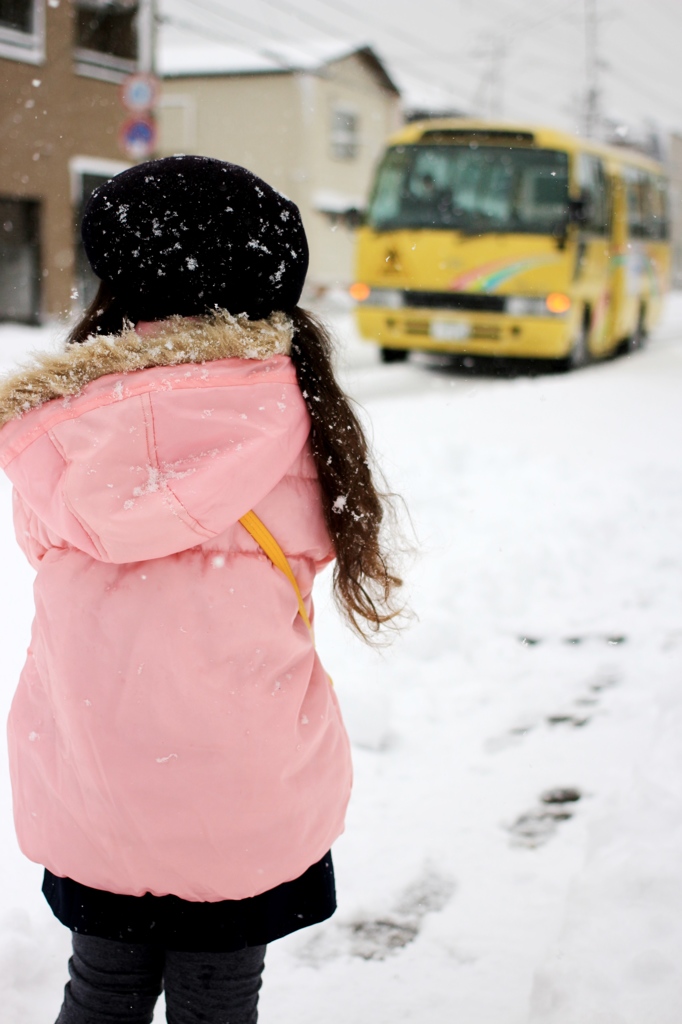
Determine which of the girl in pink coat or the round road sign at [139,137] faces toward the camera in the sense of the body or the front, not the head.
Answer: the round road sign

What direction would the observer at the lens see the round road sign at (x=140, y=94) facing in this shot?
facing the viewer

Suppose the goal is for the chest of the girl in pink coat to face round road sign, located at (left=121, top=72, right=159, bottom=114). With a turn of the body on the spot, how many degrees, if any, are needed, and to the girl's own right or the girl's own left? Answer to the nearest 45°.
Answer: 0° — they already face it

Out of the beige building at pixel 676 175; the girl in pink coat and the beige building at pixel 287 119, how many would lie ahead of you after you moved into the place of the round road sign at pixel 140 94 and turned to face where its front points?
1

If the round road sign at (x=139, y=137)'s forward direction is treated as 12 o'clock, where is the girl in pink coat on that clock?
The girl in pink coat is roughly at 12 o'clock from the round road sign.

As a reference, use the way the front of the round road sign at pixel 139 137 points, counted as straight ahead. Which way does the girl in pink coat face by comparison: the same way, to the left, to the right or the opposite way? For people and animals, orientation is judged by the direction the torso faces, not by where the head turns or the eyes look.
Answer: the opposite way

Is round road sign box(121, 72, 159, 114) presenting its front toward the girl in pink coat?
yes

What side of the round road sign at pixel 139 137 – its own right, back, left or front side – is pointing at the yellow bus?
left

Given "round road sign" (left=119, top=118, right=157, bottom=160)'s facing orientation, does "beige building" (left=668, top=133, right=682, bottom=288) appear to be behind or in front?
behind

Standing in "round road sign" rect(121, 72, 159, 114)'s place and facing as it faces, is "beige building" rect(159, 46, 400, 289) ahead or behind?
behind

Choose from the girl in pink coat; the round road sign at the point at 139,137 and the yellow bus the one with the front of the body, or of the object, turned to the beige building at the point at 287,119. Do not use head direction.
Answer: the girl in pink coat

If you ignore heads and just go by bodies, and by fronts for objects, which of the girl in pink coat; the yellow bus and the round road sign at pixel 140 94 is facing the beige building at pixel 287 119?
the girl in pink coat

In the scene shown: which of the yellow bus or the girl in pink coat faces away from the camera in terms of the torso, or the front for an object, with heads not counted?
the girl in pink coat

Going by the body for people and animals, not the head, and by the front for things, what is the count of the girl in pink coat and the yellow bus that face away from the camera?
1

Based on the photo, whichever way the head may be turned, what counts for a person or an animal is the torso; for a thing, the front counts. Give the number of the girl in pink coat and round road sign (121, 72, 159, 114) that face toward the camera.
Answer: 1

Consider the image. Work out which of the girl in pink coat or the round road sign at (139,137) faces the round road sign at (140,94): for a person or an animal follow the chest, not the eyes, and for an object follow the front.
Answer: the girl in pink coat

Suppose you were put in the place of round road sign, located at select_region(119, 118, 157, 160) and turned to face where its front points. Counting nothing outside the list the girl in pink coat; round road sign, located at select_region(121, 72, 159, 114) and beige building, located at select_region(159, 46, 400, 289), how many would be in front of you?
1

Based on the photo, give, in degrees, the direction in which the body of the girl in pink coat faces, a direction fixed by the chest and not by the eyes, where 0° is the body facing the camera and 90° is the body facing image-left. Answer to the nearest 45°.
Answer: approximately 180°

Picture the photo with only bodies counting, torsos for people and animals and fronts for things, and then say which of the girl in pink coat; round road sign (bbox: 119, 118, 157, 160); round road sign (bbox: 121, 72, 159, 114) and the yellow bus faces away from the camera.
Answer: the girl in pink coat
